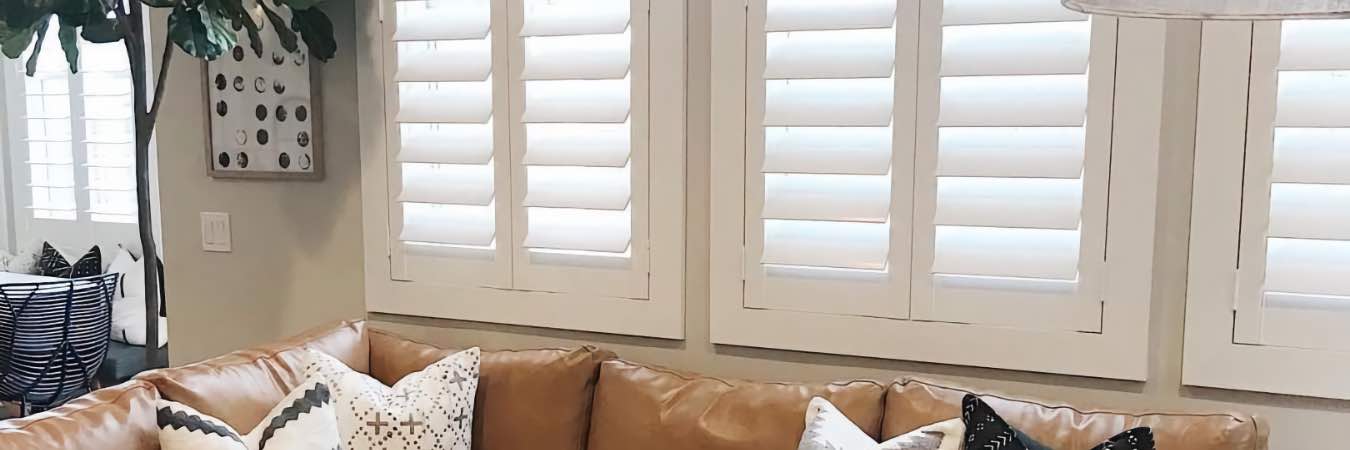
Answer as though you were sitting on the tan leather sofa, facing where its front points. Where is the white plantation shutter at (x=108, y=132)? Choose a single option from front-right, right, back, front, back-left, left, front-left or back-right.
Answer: back-right

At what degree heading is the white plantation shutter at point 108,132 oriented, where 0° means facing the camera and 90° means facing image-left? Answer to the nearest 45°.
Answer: approximately 0°

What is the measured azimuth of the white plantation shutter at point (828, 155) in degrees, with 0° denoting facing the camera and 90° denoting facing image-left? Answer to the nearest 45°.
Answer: approximately 0°

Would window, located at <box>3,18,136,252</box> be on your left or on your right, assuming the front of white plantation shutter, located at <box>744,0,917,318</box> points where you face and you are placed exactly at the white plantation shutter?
on your right
